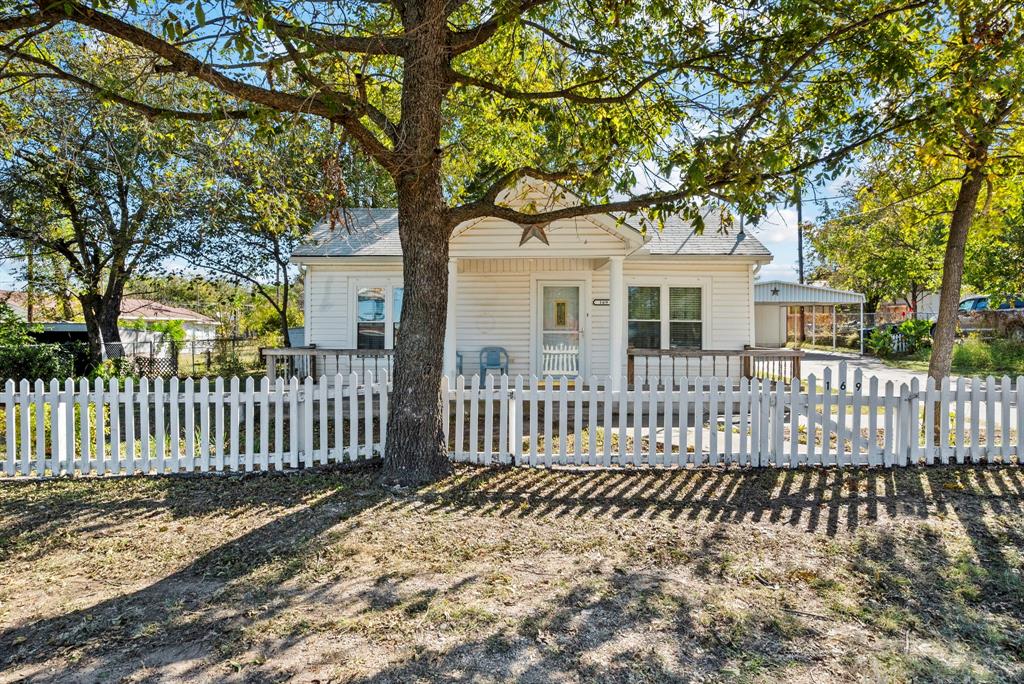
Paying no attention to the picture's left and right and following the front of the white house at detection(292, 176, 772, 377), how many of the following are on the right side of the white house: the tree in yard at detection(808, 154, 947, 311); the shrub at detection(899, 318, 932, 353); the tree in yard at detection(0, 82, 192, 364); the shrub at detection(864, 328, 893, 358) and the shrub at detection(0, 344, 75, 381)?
2

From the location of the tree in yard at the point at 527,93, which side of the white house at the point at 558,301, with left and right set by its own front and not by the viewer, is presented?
front

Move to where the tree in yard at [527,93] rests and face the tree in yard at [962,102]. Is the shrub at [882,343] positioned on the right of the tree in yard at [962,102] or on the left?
left

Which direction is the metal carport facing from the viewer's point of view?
toward the camera

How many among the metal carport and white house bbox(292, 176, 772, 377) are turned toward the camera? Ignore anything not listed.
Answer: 2

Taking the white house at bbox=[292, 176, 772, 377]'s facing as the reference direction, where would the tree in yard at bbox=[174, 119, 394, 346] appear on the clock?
The tree in yard is roughly at 4 o'clock from the white house.

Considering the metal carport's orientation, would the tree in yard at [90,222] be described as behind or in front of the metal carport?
in front

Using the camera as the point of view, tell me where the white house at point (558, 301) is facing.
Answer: facing the viewer

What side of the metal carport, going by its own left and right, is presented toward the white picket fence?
front

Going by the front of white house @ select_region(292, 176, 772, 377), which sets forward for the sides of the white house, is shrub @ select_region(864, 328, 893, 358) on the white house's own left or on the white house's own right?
on the white house's own left

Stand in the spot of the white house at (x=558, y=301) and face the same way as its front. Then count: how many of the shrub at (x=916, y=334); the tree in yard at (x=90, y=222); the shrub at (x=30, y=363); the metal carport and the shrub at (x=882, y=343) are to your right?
2
